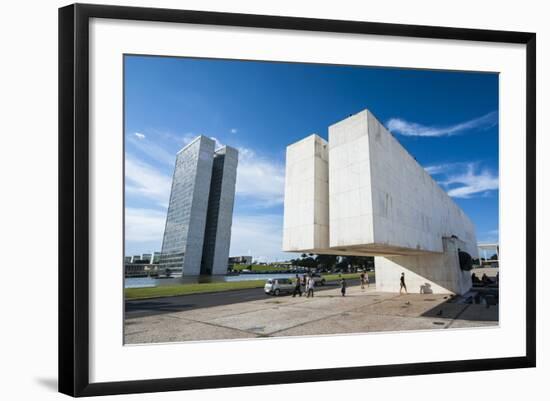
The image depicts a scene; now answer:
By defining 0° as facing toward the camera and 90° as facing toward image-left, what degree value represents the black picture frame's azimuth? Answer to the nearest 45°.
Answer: approximately 315°
